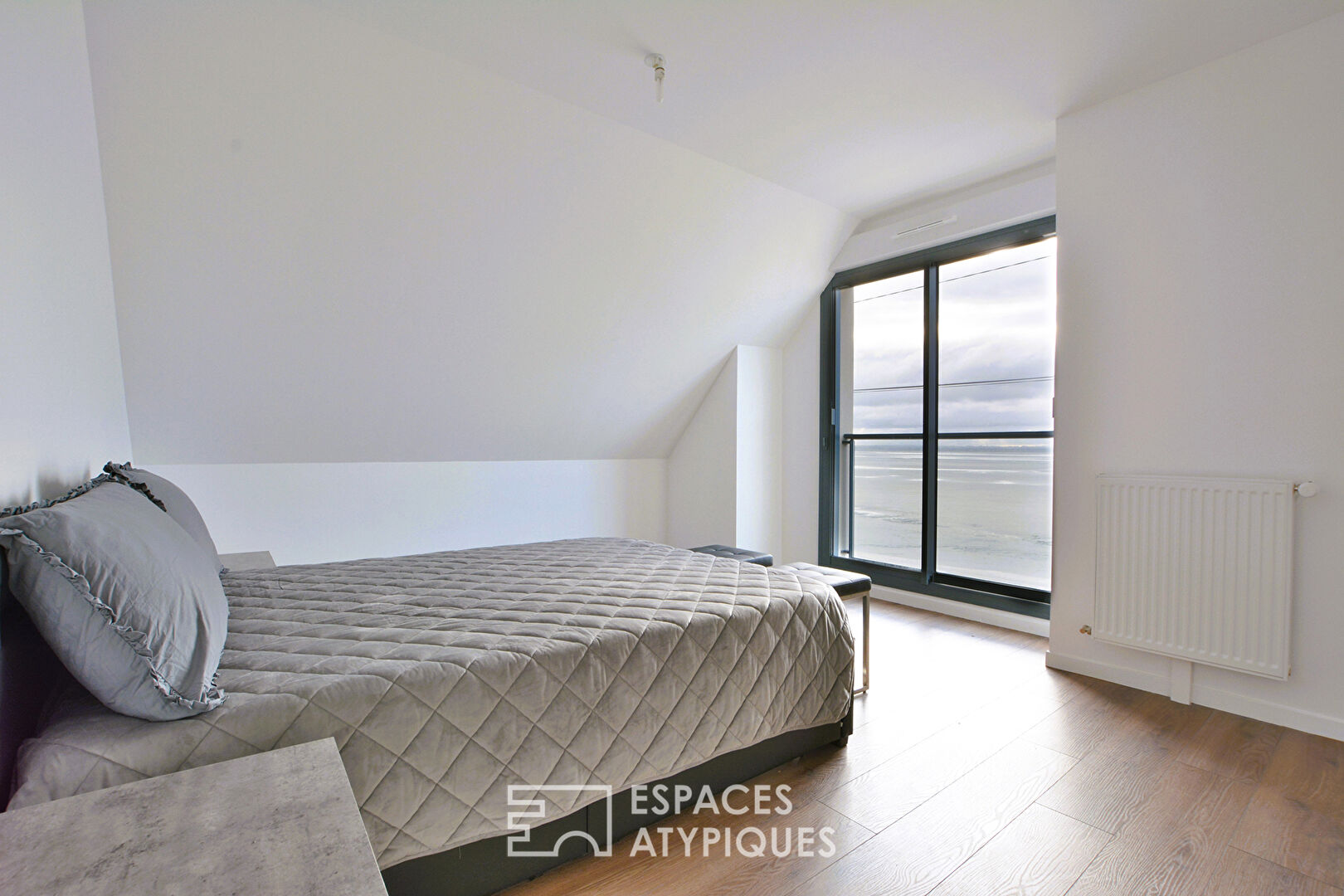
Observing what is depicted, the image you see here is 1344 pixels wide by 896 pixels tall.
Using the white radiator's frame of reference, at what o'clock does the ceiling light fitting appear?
The ceiling light fitting is roughly at 12 o'clock from the white radiator.

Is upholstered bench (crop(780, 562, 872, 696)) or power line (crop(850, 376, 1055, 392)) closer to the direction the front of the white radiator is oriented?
the upholstered bench

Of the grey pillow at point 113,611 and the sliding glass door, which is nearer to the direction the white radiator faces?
the grey pillow

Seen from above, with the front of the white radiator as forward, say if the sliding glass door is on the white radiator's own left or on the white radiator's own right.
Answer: on the white radiator's own right

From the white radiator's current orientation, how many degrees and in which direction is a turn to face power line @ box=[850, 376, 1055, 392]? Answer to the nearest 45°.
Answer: approximately 90° to its right

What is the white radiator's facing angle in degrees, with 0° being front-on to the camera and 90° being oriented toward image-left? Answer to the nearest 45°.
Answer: approximately 45°

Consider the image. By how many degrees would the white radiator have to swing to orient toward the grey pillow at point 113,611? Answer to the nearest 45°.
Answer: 0° — it already faces it
